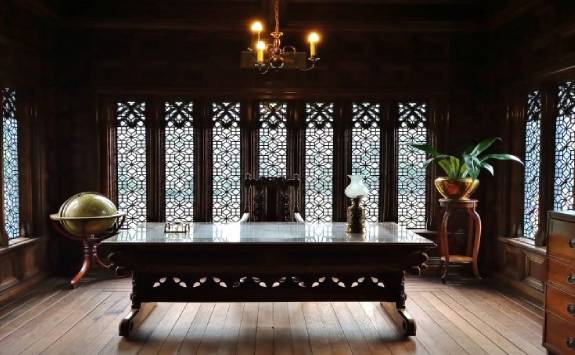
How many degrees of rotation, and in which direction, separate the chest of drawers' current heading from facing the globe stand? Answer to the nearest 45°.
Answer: approximately 45° to its right

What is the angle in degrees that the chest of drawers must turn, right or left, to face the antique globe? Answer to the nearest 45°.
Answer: approximately 45° to its right

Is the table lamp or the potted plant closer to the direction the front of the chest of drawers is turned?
the table lamp

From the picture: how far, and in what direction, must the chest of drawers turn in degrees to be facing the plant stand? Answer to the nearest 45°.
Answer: approximately 90° to its right

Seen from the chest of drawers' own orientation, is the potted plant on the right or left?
on its right

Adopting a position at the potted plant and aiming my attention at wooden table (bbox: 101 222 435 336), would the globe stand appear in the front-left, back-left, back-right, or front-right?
front-right

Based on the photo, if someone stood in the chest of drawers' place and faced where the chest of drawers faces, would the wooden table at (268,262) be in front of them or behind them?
in front

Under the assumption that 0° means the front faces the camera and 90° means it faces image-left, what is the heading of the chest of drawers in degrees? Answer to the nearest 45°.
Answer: approximately 45°
